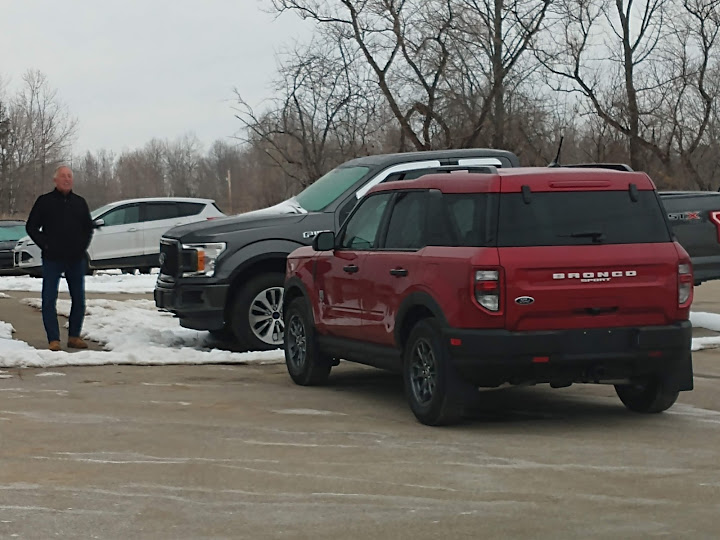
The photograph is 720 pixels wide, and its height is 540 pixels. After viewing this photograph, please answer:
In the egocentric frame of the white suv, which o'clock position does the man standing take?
The man standing is roughly at 9 o'clock from the white suv.

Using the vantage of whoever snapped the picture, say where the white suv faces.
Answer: facing to the left of the viewer

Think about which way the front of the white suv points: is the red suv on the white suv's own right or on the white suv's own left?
on the white suv's own left

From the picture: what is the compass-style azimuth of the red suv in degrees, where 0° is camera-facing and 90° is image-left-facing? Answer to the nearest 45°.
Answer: approximately 135°

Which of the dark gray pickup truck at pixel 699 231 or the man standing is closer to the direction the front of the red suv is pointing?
the man standing

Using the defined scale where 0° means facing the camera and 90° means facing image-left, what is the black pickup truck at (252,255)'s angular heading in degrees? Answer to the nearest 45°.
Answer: approximately 45°

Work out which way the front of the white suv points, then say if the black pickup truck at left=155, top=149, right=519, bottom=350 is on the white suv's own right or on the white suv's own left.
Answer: on the white suv's own left

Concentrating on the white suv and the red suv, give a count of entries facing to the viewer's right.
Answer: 0

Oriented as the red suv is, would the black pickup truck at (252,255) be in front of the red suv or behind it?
in front
